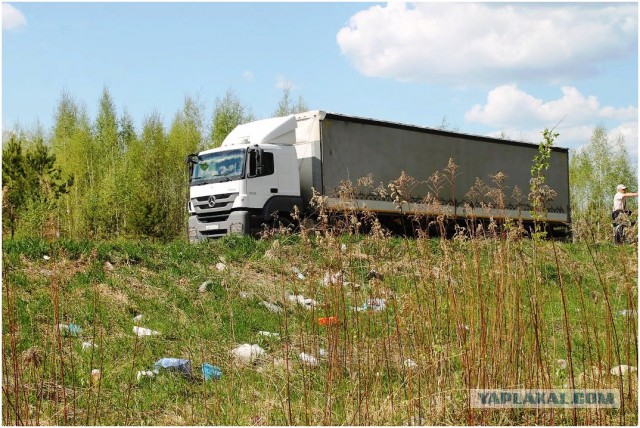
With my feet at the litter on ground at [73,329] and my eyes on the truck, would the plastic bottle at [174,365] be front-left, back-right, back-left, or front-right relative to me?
back-right

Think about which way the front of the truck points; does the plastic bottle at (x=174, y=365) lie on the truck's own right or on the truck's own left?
on the truck's own left

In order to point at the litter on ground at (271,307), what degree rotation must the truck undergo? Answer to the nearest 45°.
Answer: approximately 45° to its left

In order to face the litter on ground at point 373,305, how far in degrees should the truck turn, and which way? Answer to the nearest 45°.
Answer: approximately 45° to its left

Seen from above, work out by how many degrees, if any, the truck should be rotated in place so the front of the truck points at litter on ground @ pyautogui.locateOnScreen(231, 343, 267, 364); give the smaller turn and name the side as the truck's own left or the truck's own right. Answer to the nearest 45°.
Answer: approximately 45° to the truck's own left
